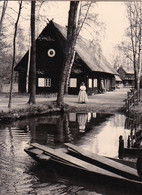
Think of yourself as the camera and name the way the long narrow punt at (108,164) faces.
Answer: facing away from the viewer and to the left of the viewer

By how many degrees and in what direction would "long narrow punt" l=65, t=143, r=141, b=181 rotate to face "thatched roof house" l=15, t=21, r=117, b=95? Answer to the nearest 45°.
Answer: approximately 45° to its right
